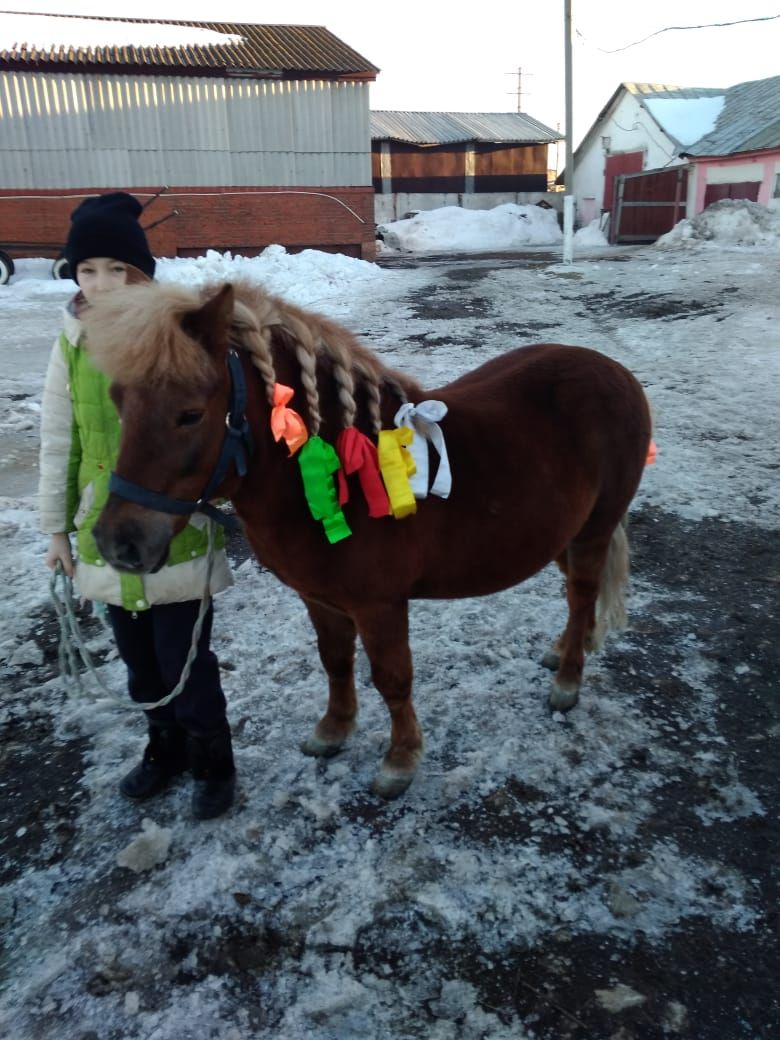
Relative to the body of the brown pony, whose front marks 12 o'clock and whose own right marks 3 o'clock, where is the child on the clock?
The child is roughly at 1 o'clock from the brown pony.

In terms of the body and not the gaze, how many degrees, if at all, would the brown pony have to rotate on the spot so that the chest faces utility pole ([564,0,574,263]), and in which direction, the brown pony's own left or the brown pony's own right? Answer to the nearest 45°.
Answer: approximately 135° to the brown pony's own right

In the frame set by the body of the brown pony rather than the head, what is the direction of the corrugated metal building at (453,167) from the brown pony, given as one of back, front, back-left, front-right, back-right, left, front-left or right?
back-right

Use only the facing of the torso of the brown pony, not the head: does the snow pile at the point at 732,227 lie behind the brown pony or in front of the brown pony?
behind

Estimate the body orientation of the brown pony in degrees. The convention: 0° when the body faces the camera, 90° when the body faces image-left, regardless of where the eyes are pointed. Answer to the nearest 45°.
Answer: approximately 45°

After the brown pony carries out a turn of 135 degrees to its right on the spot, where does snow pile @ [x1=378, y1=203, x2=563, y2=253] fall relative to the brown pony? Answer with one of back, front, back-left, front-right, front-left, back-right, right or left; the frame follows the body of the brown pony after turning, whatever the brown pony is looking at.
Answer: front
